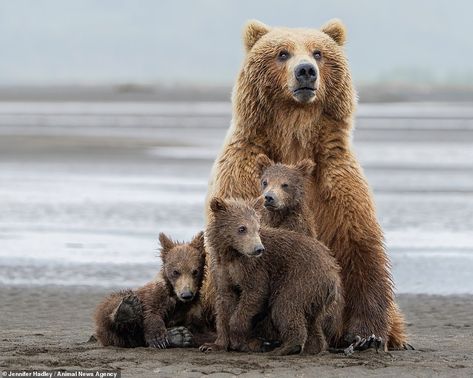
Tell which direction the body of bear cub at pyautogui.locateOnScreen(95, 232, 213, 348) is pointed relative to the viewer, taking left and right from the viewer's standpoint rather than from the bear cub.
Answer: facing the viewer and to the right of the viewer

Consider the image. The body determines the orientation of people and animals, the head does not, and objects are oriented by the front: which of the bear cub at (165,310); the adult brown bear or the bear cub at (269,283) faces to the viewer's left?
the bear cub at (269,283)

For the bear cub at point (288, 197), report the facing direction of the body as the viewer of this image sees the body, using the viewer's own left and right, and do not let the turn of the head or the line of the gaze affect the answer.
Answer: facing the viewer and to the left of the viewer

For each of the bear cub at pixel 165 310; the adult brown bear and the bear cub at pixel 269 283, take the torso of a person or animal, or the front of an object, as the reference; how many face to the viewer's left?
1

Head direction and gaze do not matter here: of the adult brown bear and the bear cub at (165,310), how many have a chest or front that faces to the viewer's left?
0

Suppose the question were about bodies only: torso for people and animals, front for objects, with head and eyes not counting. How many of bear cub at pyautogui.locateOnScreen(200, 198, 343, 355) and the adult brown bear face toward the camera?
1

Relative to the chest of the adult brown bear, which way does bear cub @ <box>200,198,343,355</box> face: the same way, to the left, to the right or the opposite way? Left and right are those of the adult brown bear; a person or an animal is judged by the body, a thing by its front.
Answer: to the right

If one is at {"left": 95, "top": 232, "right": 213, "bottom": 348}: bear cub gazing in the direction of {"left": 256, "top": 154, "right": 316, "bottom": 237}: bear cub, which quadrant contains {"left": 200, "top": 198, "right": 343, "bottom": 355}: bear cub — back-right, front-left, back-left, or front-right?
front-right

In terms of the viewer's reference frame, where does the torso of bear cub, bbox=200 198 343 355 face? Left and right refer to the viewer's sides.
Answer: facing to the left of the viewer

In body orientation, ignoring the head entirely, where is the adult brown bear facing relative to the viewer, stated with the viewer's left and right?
facing the viewer
